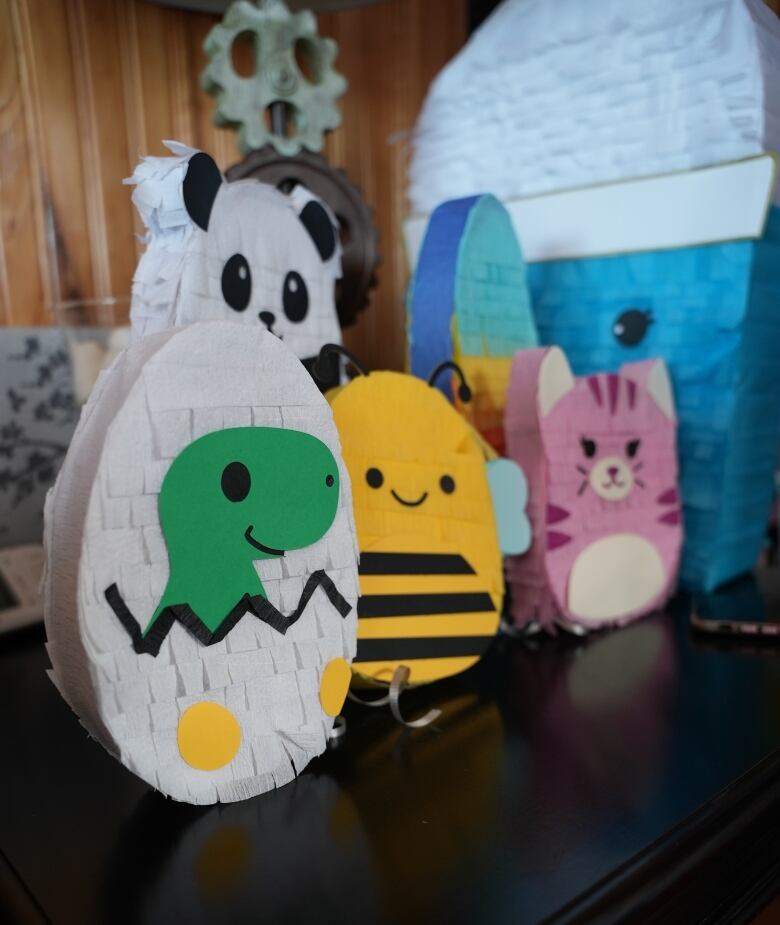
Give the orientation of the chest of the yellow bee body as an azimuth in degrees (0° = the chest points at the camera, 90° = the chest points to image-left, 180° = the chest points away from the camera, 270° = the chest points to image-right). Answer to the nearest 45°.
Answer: approximately 0°

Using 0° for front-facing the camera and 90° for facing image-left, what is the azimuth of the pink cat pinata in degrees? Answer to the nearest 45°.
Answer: approximately 315°
